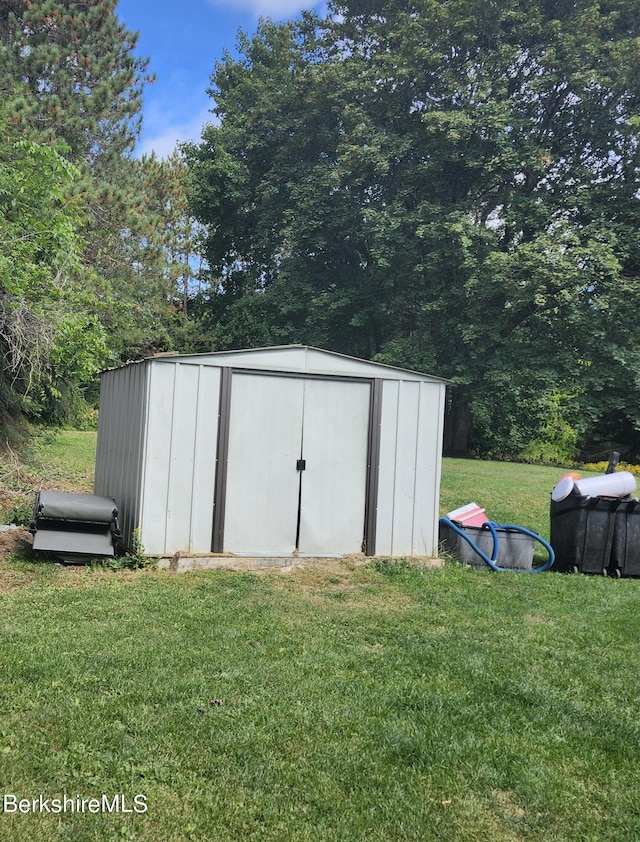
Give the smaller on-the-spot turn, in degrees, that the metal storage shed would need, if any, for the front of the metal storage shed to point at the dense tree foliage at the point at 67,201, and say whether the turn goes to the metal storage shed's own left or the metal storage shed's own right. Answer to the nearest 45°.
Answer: approximately 135° to the metal storage shed's own right

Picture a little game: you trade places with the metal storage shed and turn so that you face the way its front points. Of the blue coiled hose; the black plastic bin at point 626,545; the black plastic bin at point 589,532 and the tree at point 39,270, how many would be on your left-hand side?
3

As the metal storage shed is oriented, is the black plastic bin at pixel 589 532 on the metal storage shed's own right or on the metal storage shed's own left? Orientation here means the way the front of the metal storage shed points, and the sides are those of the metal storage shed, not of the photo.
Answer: on the metal storage shed's own left

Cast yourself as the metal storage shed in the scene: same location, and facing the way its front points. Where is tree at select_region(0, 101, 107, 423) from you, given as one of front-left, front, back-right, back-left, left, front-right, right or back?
back-right

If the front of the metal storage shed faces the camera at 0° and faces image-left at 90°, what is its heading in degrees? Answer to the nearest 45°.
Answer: approximately 0°

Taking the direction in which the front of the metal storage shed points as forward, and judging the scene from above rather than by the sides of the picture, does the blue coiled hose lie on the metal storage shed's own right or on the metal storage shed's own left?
on the metal storage shed's own left

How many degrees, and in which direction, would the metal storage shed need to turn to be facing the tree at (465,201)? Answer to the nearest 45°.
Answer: approximately 180°

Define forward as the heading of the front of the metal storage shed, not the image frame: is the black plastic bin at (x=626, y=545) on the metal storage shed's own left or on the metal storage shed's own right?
on the metal storage shed's own left

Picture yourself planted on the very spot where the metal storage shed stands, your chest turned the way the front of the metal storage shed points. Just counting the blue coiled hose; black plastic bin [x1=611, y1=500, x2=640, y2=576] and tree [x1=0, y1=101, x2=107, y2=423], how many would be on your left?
2
